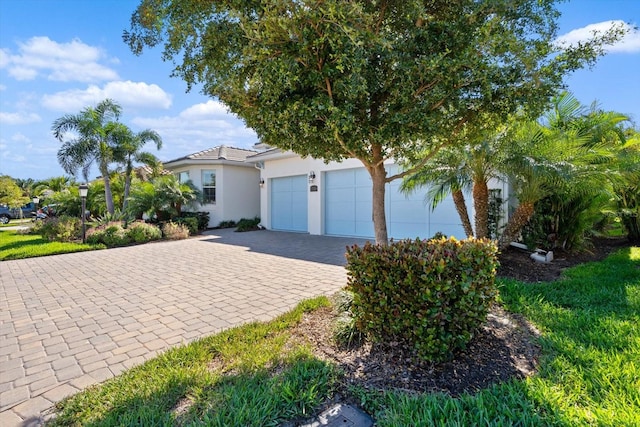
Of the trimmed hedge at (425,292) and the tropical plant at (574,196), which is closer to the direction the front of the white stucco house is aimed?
the trimmed hedge

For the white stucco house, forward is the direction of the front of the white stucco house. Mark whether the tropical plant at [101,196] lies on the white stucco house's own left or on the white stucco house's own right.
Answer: on the white stucco house's own right

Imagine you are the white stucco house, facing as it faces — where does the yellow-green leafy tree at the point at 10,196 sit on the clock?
The yellow-green leafy tree is roughly at 2 o'clock from the white stucco house.

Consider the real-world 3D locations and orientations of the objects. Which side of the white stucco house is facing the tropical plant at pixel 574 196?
left

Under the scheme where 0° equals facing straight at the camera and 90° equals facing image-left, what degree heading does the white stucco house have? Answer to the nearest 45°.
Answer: approximately 45°

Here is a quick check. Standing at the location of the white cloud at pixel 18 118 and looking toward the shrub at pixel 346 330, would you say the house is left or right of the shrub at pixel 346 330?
left

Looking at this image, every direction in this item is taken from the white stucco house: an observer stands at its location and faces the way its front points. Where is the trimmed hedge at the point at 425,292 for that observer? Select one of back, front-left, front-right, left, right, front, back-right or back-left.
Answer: front-left

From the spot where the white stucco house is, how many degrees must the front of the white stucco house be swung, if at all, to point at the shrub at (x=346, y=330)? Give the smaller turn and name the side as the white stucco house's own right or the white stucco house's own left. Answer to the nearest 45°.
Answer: approximately 45° to the white stucco house's own left

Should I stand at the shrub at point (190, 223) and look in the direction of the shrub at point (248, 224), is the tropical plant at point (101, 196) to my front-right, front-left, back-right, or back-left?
back-left

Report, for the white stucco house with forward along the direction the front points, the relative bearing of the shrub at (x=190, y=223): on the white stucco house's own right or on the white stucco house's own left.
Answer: on the white stucco house's own right

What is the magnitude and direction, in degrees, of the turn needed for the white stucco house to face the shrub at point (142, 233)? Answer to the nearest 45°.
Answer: approximately 45° to its right
